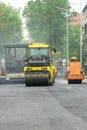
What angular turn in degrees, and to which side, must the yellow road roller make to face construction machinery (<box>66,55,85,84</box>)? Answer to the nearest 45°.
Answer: approximately 135° to its left

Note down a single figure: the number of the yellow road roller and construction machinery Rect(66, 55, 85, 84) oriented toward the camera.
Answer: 2

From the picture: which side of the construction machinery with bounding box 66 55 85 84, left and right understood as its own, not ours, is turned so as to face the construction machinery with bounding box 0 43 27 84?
right

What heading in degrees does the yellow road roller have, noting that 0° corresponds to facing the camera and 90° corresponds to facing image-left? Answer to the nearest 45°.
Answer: approximately 0°

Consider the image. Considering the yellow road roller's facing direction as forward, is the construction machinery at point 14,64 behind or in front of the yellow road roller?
behind
